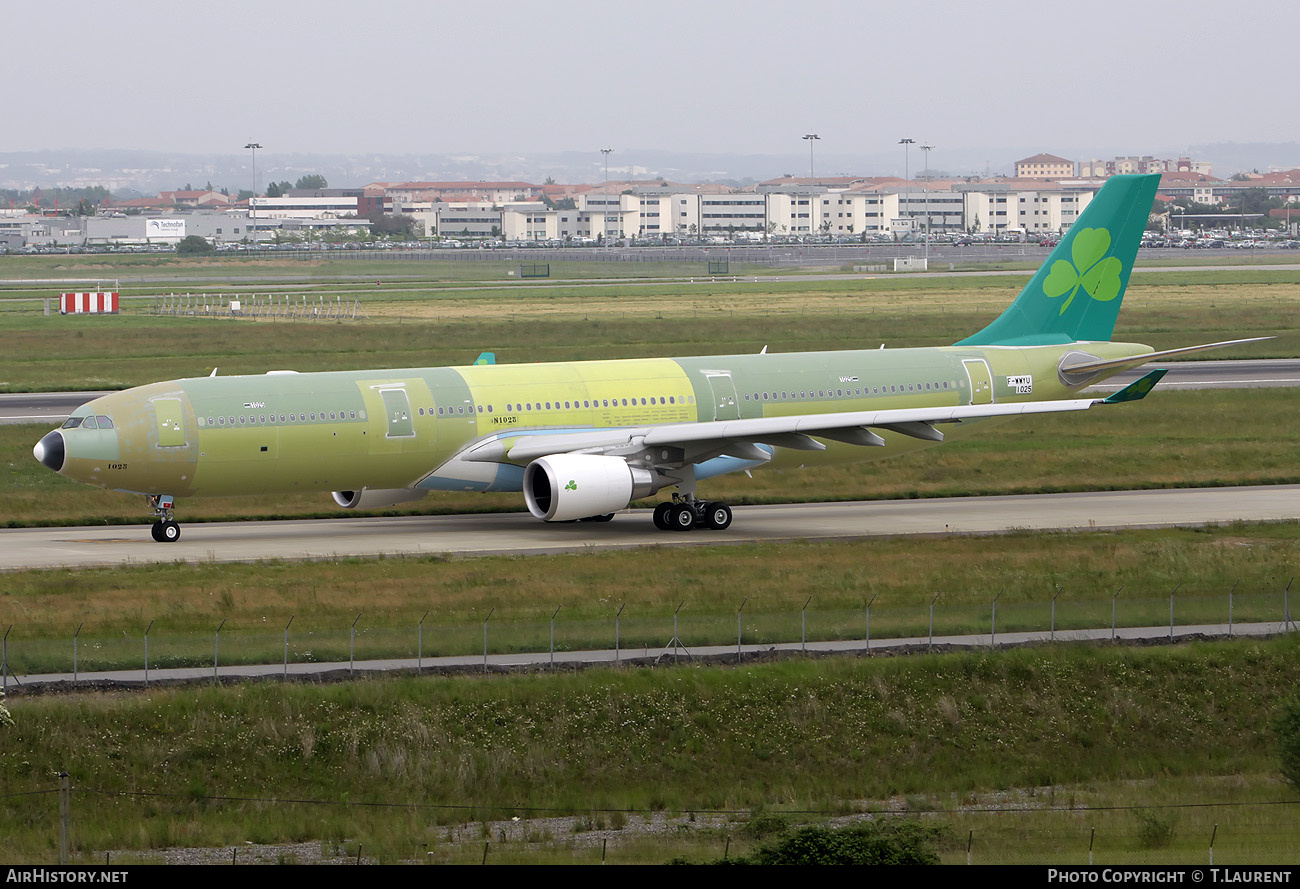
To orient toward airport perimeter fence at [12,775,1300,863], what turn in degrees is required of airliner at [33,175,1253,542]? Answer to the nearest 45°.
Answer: approximately 45° to its left

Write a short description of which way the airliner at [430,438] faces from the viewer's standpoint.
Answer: facing the viewer and to the left of the viewer

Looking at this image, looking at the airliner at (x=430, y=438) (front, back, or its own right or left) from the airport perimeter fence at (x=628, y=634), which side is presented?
left

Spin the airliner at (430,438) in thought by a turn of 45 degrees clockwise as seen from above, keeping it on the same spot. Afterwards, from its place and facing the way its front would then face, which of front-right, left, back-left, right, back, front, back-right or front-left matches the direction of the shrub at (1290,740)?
back-left
